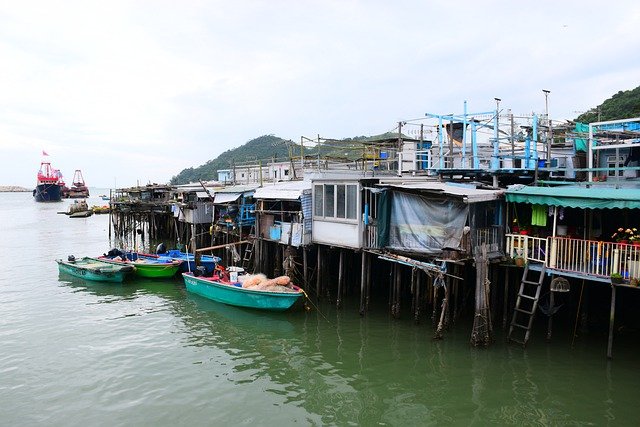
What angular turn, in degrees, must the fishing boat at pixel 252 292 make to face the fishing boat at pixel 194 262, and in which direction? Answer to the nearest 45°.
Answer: approximately 135° to its left

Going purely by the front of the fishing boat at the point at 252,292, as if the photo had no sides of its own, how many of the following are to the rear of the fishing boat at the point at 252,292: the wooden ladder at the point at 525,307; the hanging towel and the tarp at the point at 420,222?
0

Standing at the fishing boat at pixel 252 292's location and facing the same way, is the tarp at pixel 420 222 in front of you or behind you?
in front

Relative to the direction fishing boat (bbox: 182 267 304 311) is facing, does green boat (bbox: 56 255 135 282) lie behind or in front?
behind

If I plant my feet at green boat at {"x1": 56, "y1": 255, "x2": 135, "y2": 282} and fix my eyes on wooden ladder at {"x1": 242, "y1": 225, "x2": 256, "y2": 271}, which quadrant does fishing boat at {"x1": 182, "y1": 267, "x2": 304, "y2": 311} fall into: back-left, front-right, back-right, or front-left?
front-right

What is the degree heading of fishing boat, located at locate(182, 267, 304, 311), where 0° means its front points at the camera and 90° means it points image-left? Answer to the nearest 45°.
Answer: approximately 315°

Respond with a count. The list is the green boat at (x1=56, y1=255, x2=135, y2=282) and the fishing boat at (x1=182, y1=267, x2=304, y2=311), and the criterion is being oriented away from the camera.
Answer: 0
